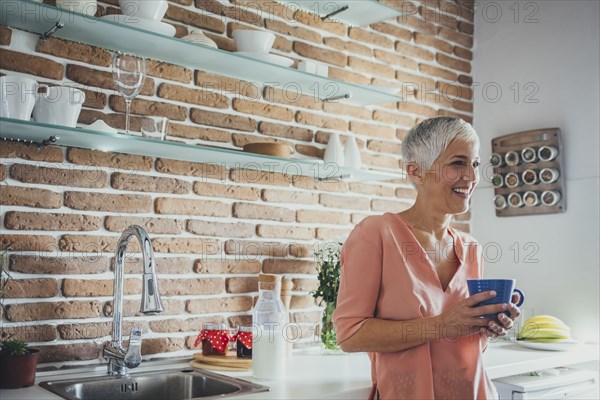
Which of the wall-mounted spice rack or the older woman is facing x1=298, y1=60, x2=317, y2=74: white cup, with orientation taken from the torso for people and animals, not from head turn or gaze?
the wall-mounted spice rack

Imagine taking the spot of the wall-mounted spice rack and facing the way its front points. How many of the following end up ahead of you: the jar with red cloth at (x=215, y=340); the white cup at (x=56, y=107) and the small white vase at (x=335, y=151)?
3

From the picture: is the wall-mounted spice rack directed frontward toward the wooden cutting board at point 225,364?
yes

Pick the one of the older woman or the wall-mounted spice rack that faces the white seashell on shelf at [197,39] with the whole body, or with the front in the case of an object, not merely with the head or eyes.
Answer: the wall-mounted spice rack

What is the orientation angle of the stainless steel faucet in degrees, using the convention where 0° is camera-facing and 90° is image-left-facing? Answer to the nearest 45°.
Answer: approximately 315°

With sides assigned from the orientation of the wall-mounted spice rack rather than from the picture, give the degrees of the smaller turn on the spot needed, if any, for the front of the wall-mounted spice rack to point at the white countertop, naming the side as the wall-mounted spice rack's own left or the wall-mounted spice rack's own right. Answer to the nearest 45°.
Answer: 0° — it already faces it

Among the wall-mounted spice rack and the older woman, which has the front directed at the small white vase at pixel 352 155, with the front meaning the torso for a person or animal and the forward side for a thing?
the wall-mounted spice rack

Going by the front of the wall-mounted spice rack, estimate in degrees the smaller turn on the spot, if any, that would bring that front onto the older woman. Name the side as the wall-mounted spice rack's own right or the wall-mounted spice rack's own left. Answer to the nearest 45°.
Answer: approximately 45° to the wall-mounted spice rack's own left
